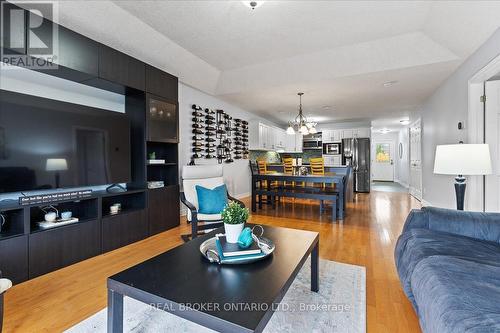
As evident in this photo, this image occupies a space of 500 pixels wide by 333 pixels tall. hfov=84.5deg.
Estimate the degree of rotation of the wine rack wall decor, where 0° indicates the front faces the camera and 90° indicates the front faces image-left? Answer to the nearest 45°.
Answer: approximately 315°

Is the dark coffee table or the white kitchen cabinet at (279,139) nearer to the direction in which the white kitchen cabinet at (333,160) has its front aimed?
the dark coffee table

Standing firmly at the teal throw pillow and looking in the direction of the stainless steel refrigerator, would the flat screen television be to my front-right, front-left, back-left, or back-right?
back-left

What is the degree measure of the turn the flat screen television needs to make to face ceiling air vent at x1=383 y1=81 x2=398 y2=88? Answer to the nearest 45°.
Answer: approximately 45° to its left

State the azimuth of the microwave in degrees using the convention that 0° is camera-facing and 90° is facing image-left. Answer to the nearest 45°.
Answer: approximately 0°

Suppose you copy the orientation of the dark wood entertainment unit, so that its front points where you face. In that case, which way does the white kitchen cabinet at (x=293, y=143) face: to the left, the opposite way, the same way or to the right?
to the right

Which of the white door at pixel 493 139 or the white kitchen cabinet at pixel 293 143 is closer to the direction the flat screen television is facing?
the white door

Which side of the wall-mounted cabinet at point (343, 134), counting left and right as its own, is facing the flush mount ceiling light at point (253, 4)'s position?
front

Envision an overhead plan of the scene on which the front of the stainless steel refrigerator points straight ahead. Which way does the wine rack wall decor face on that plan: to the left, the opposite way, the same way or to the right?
to the left

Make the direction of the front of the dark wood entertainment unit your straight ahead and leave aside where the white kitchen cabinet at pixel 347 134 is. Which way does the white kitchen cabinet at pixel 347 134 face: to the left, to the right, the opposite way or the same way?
to the right

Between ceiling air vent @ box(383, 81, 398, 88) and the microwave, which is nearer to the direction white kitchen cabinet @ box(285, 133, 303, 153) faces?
the ceiling air vent

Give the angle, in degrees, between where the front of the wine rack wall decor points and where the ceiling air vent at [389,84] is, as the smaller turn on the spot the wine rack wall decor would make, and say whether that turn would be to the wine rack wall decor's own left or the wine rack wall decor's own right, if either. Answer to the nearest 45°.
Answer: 0° — it already faces it

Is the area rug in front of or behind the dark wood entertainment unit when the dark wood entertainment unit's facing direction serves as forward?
in front
